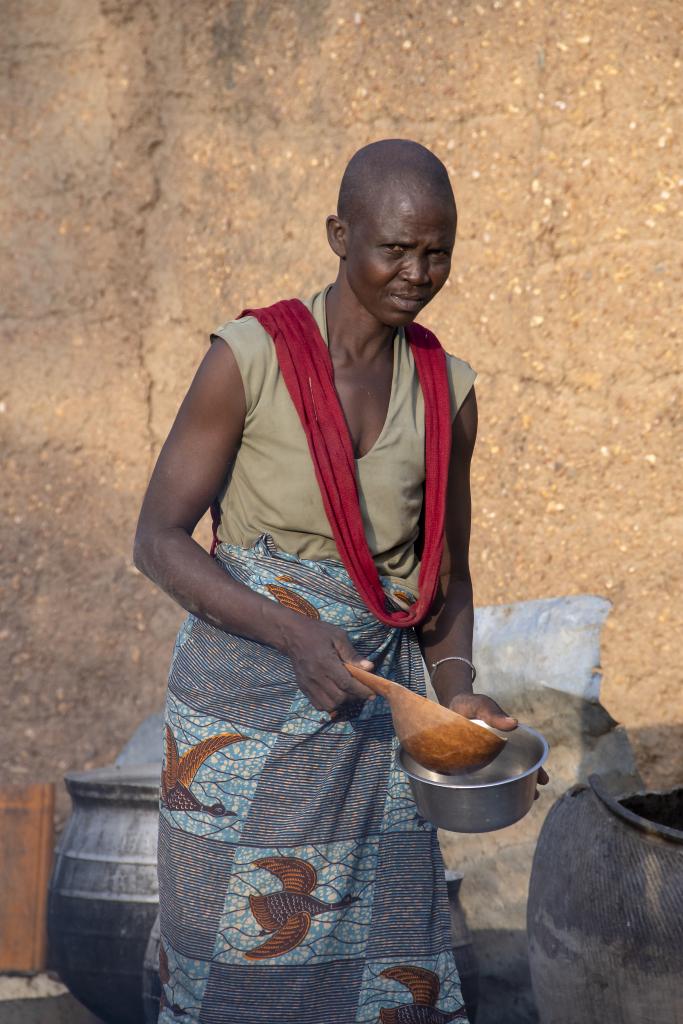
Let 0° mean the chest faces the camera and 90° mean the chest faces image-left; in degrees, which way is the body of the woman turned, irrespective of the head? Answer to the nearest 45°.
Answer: approximately 315°

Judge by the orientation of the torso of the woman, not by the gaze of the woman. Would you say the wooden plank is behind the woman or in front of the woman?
behind

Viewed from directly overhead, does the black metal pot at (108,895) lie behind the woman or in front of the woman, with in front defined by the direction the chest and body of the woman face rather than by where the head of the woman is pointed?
behind

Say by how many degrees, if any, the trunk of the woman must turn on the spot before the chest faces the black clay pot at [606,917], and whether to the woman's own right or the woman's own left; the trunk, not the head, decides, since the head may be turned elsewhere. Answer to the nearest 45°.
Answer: approximately 90° to the woman's own left

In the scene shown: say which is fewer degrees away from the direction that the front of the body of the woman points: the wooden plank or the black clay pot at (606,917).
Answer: the black clay pot
